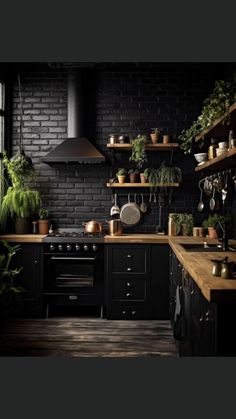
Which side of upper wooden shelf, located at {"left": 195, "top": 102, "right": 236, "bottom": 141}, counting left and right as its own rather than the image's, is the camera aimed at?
left

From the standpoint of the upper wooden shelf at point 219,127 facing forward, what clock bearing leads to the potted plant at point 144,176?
The potted plant is roughly at 2 o'clock from the upper wooden shelf.

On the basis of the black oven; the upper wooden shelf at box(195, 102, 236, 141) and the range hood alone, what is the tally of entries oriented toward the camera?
2

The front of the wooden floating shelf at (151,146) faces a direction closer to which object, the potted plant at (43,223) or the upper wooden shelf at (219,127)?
the upper wooden shelf

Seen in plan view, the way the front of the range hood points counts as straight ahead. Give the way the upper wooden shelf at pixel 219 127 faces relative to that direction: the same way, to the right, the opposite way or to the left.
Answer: to the right

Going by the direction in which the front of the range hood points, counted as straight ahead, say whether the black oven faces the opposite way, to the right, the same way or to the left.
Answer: the same way

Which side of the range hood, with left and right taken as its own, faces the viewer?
front

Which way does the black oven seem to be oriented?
toward the camera

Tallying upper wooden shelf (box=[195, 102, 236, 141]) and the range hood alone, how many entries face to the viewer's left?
1

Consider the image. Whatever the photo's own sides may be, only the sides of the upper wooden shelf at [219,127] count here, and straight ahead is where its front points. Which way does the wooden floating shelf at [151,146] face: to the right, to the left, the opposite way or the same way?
to the left

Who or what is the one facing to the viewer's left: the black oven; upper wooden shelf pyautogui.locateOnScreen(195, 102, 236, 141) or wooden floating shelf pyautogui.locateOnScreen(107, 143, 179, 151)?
the upper wooden shelf

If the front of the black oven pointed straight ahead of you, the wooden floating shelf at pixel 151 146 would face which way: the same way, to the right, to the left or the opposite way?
the same way

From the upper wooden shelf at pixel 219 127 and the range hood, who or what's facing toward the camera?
the range hood

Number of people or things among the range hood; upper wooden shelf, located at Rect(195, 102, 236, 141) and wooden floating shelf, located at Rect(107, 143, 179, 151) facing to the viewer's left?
1
